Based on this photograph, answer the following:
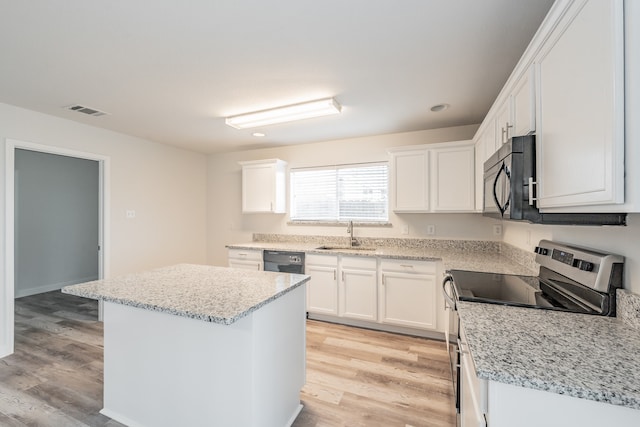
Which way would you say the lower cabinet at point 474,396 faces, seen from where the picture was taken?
facing to the left of the viewer

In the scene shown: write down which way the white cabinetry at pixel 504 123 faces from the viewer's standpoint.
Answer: facing to the left of the viewer

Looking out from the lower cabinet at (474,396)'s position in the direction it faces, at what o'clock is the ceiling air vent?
The ceiling air vent is roughly at 12 o'clock from the lower cabinet.

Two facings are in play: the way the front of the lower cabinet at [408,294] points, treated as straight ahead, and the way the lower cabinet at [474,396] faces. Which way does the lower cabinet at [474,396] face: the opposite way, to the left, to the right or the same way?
to the right

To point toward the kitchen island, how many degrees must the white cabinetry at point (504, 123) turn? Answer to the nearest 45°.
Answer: approximately 45° to its left

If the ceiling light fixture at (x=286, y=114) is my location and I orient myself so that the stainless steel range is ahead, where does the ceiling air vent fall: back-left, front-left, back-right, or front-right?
back-right

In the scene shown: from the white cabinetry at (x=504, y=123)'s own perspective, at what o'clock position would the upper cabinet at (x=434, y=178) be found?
The upper cabinet is roughly at 2 o'clock from the white cabinetry.

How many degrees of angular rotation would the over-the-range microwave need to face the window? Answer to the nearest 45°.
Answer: approximately 45° to its right

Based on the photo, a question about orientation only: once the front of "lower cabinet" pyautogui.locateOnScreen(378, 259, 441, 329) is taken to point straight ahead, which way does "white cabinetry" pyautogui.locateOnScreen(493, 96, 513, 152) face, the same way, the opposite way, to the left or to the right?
to the right

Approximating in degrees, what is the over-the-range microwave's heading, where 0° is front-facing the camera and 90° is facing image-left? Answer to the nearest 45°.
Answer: approximately 90°

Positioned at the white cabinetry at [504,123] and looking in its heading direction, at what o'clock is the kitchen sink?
The kitchen sink is roughly at 1 o'clock from the white cabinetry.
